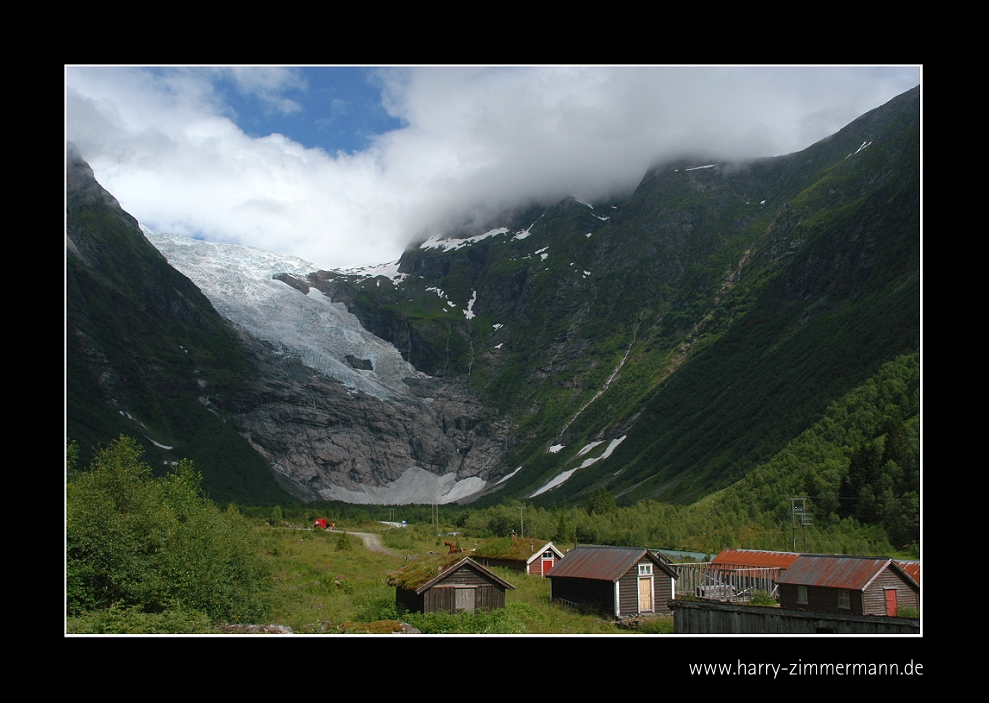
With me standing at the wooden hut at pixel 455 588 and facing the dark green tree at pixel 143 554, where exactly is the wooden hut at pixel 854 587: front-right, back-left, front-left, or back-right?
back-left

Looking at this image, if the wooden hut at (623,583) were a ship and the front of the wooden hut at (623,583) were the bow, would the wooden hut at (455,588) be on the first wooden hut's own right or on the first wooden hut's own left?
on the first wooden hut's own right

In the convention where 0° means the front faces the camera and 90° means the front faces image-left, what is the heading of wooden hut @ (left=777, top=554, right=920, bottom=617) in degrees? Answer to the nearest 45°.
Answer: approximately 315°

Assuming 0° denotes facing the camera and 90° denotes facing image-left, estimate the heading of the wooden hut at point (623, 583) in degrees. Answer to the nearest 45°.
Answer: approximately 315°

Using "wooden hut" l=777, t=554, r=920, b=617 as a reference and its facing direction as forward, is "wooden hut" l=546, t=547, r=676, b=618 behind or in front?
behind

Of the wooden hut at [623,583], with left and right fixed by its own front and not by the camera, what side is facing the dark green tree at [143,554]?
right

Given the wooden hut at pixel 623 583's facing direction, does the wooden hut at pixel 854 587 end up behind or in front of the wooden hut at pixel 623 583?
in front
